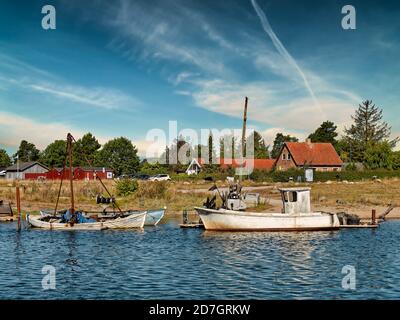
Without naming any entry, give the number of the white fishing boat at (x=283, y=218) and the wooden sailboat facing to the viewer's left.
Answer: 2

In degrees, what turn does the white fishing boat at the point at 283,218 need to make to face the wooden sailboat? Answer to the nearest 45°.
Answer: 0° — it already faces it

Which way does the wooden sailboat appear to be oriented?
to the viewer's left

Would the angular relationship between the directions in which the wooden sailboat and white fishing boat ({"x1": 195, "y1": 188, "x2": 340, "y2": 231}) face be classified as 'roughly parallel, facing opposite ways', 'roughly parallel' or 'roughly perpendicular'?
roughly parallel

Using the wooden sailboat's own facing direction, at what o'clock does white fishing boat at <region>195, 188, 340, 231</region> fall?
The white fishing boat is roughly at 7 o'clock from the wooden sailboat.

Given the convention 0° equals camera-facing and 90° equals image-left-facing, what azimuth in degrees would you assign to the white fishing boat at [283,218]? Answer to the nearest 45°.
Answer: approximately 90°
